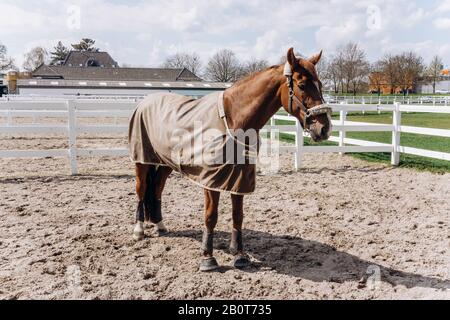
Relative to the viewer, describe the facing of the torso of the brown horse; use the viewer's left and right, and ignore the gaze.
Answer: facing the viewer and to the right of the viewer

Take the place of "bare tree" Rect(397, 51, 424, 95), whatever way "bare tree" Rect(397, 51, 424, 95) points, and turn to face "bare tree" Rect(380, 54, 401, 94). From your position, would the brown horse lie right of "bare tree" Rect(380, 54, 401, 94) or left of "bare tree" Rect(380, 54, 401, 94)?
left

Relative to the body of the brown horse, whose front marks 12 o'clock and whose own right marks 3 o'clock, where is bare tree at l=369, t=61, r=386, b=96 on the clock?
The bare tree is roughly at 8 o'clock from the brown horse.
